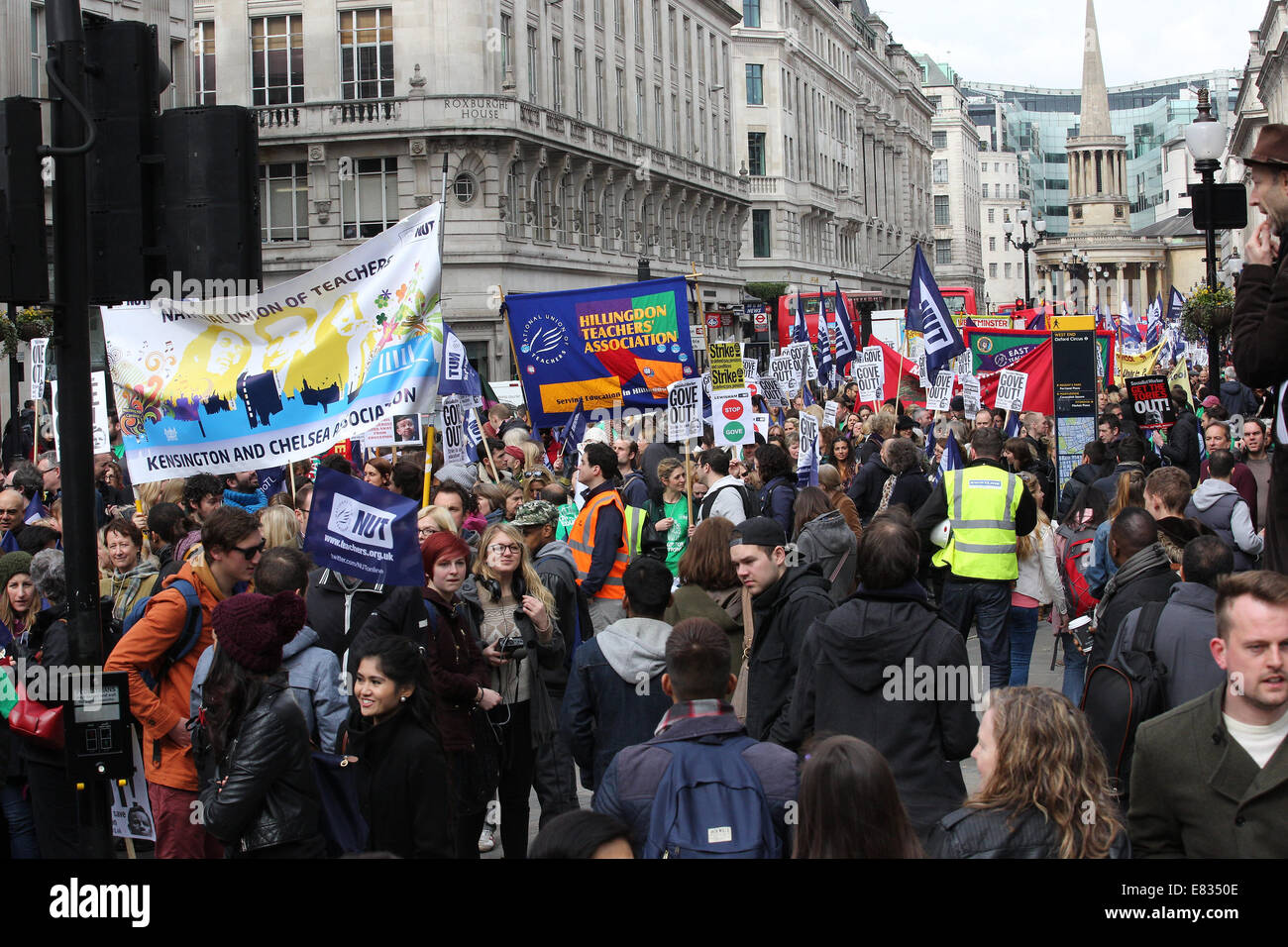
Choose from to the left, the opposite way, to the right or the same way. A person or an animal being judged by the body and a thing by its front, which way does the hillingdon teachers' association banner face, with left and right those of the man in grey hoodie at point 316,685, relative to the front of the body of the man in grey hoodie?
the opposite way

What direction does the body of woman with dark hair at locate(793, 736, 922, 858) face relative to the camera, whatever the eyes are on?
away from the camera

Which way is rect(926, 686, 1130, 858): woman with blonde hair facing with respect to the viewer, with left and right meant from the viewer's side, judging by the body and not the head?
facing away from the viewer and to the left of the viewer

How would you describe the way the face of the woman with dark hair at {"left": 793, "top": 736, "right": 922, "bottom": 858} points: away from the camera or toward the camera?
away from the camera

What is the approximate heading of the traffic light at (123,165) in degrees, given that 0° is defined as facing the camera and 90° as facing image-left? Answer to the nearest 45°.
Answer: approximately 225°

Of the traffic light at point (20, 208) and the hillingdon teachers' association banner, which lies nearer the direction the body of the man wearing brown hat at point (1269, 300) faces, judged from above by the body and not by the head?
the traffic light

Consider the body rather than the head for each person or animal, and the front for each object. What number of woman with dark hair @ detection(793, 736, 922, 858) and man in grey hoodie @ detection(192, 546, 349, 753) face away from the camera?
2

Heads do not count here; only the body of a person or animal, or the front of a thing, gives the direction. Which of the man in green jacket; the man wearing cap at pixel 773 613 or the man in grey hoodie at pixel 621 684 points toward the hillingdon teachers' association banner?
the man in grey hoodie

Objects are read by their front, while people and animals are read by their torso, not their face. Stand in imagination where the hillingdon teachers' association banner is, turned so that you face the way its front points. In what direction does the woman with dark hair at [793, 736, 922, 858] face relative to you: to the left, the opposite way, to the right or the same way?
the opposite way
